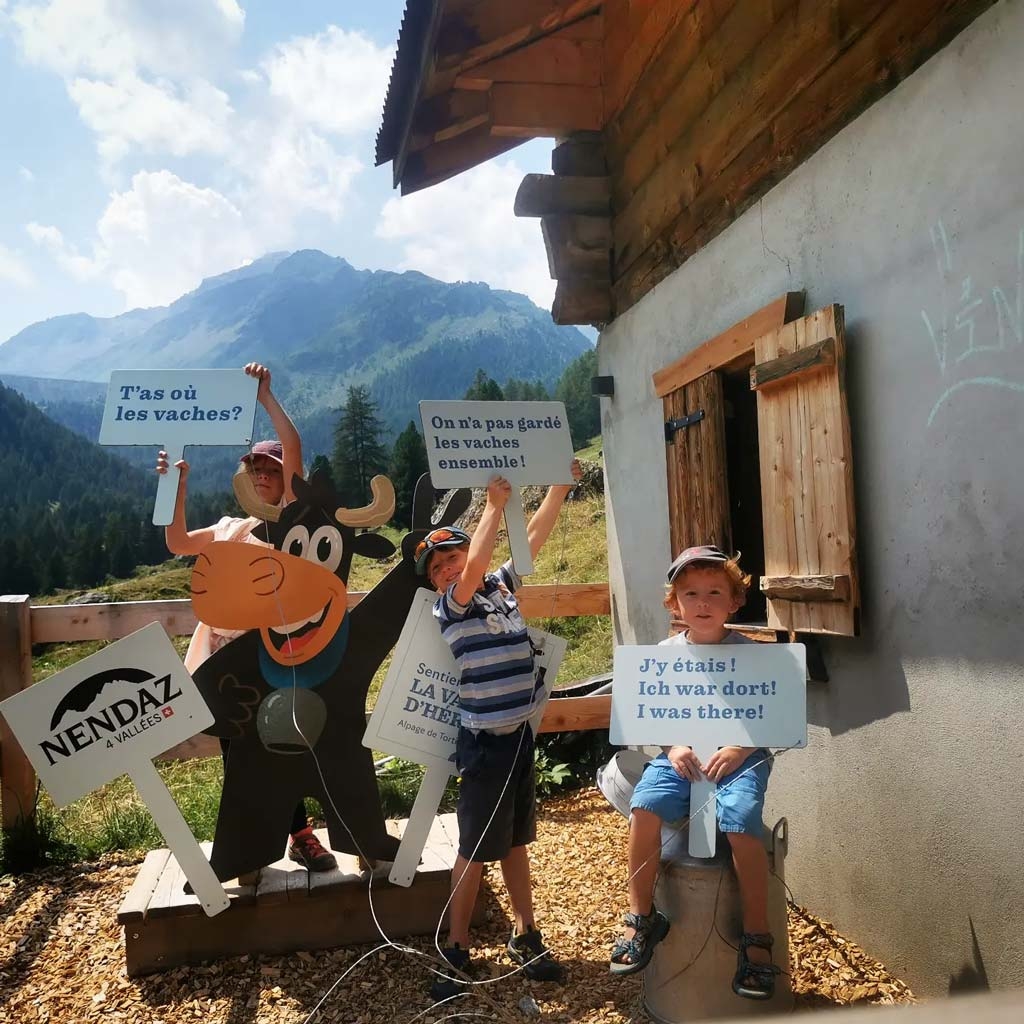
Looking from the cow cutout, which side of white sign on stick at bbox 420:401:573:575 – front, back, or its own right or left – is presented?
right

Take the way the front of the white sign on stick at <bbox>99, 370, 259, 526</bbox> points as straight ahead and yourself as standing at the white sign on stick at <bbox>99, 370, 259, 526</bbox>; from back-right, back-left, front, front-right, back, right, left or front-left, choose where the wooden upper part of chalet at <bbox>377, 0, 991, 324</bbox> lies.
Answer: left

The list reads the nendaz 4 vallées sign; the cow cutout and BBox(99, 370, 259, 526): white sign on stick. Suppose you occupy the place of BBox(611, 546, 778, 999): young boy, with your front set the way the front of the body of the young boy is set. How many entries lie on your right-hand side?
3

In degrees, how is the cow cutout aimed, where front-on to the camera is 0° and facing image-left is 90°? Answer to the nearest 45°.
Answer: approximately 0°

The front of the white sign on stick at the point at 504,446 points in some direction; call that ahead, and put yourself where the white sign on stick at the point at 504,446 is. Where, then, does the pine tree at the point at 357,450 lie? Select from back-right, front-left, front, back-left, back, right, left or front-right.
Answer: back

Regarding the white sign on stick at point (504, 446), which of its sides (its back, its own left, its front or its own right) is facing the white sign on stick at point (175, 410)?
right

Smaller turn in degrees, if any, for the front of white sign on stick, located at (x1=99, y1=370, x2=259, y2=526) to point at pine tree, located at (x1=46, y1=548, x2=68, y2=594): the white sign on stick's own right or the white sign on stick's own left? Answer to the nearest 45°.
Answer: approximately 180°

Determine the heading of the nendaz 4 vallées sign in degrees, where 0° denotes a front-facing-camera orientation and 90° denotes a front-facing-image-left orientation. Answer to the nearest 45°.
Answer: approximately 0°
